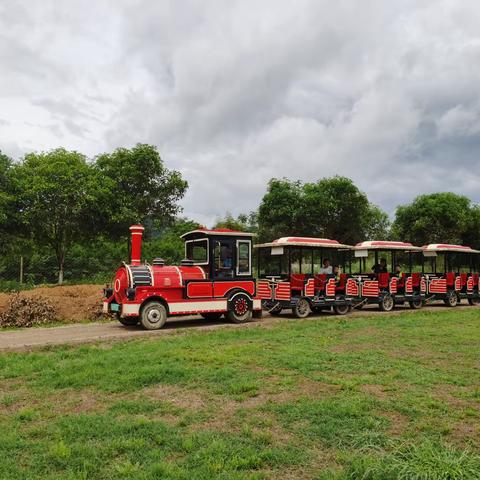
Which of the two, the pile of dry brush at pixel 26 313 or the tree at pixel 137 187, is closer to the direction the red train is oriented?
the pile of dry brush

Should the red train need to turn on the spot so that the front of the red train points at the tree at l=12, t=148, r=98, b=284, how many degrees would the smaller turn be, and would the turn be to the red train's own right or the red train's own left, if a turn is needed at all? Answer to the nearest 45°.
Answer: approximately 90° to the red train's own right

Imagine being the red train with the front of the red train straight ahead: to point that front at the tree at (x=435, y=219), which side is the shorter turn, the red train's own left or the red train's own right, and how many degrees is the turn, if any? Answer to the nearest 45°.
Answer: approximately 180°

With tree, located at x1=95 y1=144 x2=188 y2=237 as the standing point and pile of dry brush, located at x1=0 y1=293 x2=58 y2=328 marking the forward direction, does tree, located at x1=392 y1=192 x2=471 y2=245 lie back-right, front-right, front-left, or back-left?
back-left

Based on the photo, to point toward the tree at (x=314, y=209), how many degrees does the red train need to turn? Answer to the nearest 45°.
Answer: approximately 135° to its right

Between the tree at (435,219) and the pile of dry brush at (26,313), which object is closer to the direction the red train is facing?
the pile of dry brush

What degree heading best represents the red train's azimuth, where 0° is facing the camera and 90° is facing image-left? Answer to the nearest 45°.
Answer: approximately 45°

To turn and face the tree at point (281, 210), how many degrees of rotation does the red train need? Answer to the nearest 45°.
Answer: approximately 135° to its right

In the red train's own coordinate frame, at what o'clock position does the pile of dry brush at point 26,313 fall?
The pile of dry brush is roughly at 1 o'clock from the red train.

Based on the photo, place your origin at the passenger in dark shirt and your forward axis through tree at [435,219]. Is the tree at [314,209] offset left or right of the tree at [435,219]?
left

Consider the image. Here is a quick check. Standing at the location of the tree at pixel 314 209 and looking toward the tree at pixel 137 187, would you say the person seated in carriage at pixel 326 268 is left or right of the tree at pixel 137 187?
left
